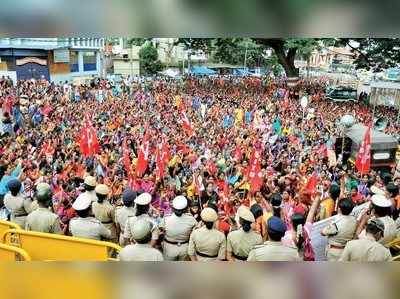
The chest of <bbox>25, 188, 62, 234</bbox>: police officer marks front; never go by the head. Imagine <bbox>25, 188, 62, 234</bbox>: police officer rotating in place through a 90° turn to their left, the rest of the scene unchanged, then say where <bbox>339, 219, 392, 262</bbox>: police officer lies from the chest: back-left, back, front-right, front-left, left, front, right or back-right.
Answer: back-left

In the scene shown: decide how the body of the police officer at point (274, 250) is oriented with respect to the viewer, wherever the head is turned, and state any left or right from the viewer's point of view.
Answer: facing away from the viewer

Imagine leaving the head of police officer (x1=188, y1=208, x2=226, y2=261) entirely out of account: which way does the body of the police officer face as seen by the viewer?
away from the camera

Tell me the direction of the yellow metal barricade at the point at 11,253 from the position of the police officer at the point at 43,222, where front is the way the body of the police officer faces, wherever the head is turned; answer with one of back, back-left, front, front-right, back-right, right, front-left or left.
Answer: back

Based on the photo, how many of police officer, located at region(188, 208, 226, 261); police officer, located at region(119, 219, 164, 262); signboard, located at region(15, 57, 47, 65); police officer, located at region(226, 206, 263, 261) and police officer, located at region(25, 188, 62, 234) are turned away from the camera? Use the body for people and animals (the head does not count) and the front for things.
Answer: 4

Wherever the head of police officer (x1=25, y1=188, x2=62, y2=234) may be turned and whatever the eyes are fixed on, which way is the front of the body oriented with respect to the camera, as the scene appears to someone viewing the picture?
away from the camera

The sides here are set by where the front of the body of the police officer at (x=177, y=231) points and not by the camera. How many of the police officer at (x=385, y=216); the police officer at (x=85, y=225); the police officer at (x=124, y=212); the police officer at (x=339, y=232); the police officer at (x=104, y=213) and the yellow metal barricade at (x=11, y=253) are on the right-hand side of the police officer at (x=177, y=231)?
2

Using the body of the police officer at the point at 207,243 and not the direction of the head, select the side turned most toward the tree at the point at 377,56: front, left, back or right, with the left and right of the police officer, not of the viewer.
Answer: front

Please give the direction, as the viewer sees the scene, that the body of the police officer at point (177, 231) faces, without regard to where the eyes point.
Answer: away from the camera

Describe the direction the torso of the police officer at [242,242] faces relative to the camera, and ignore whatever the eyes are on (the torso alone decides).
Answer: away from the camera

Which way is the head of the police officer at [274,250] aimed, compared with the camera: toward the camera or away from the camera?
away from the camera

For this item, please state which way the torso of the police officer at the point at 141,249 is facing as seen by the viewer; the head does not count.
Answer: away from the camera

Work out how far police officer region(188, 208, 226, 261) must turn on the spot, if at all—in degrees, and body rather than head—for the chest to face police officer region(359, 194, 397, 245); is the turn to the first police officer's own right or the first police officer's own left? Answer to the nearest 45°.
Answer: approximately 90° to the first police officer's own right

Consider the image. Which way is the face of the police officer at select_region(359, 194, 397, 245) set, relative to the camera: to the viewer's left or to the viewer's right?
to the viewer's left

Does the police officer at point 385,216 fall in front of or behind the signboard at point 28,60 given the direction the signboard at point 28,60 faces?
in front

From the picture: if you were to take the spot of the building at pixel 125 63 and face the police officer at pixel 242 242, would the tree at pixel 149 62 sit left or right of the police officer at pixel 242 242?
left
